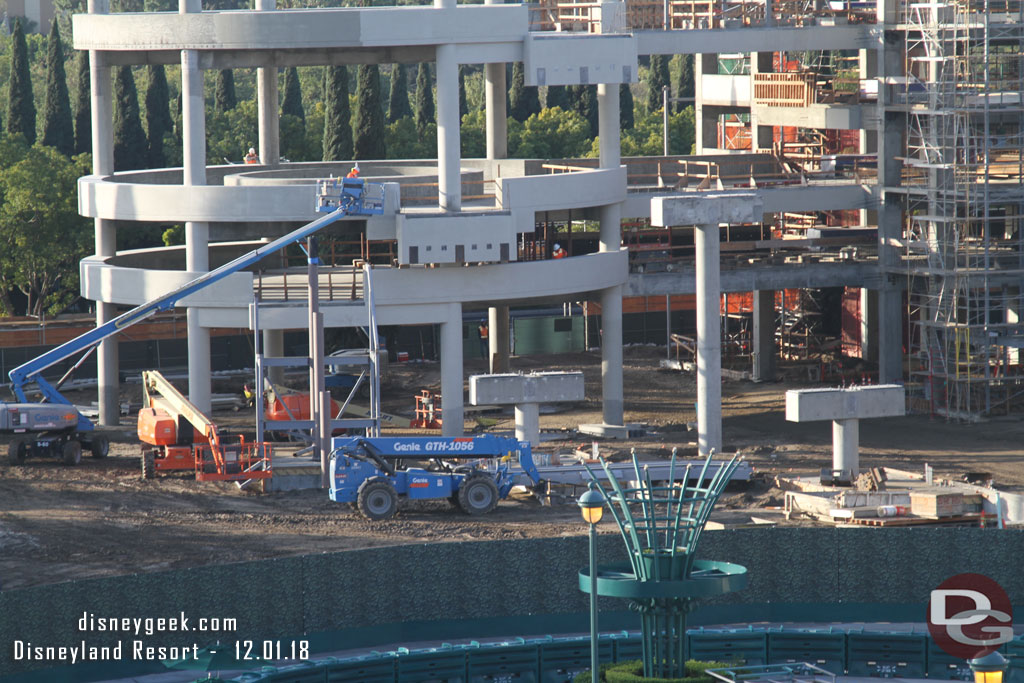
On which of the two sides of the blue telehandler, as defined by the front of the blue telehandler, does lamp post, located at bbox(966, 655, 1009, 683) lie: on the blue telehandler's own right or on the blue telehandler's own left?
on the blue telehandler's own right

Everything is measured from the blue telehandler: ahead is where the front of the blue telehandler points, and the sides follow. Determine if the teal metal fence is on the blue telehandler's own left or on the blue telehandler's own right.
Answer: on the blue telehandler's own right

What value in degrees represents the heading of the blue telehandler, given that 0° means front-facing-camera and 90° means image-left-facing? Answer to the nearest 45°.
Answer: approximately 270°

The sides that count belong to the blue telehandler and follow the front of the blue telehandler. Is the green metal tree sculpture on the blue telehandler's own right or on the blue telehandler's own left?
on the blue telehandler's own right

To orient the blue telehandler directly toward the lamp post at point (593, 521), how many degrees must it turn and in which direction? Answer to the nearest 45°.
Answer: approximately 90° to its right
